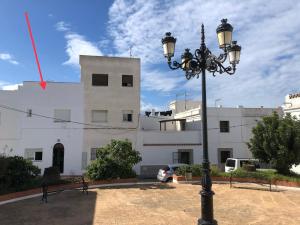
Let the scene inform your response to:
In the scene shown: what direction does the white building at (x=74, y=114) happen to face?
toward the camera

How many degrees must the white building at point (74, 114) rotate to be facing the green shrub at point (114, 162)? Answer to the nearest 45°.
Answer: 0° — it already faces it

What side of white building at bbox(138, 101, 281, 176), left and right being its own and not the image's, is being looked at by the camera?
front

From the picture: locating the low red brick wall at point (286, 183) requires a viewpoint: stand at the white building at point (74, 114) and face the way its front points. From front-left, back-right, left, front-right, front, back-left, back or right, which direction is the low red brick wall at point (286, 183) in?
front-left

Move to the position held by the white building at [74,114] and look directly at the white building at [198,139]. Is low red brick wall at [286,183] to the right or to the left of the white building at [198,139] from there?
right

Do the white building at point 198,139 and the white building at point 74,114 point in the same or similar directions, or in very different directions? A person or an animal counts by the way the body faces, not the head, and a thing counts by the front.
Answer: same or similar directions

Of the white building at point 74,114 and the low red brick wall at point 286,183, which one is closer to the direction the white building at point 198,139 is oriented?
the low red brick wall

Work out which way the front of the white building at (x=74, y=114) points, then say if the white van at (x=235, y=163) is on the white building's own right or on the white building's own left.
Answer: on the white building's own left

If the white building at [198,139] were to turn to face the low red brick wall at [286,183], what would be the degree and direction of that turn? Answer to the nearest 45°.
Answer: approximately 45° to its left

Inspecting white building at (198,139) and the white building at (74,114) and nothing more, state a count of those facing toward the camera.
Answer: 2

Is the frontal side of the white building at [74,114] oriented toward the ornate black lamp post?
yes

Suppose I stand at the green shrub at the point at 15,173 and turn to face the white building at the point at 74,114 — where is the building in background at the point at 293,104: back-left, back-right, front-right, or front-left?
front-right
